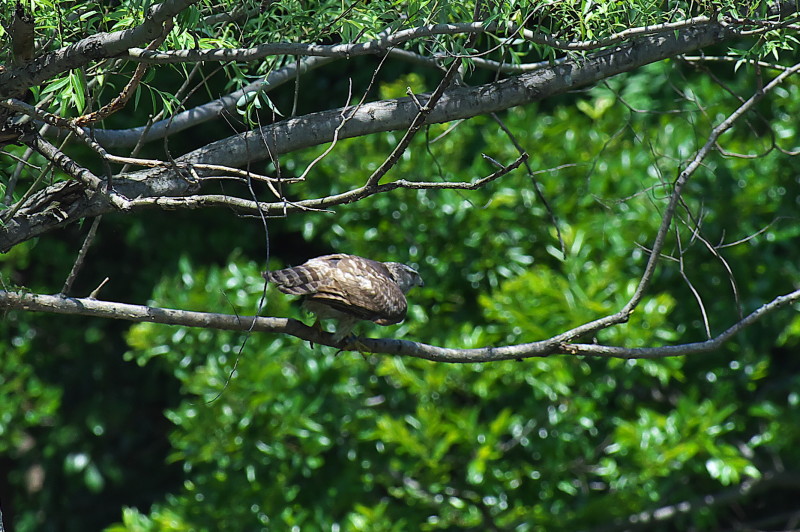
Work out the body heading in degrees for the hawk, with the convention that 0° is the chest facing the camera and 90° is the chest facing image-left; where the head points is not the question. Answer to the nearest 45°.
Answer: approximately 270°
